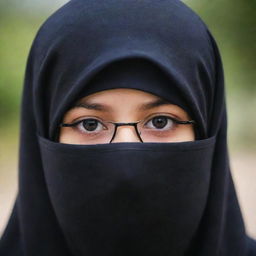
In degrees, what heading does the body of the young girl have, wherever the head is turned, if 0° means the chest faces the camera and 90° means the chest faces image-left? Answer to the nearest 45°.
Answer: approximately 0°
